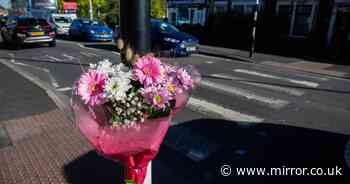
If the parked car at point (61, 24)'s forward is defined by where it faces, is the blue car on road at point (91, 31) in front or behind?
in front

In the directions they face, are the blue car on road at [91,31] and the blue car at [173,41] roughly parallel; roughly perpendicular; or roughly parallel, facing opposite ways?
roughly parallel

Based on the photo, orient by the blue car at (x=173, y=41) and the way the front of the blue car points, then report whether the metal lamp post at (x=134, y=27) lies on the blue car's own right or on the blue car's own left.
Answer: on the blue car's own right

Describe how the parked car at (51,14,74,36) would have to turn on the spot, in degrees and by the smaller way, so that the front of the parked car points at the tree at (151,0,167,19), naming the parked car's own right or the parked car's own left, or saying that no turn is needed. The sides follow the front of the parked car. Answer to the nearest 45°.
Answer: approximately 135° to the parked car's own left

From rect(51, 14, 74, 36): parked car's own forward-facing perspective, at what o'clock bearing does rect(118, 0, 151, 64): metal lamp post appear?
The metal lamp post is roughly at 12 o'clock from the parked car.

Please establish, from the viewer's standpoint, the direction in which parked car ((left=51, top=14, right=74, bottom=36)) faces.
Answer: facing the viewer

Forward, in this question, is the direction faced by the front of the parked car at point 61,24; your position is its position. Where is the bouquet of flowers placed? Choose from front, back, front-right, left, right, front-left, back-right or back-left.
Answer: front
